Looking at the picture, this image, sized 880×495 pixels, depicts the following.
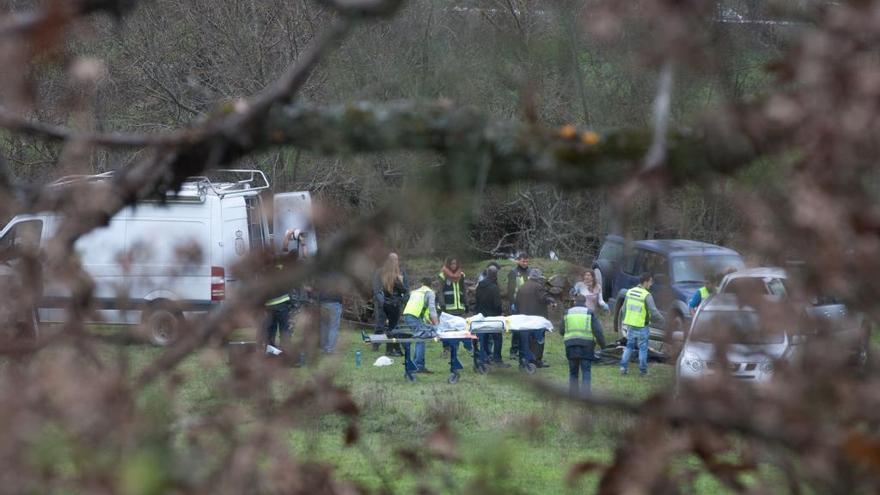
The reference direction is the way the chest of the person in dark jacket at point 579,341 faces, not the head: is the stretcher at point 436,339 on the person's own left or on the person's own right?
on the person's own left

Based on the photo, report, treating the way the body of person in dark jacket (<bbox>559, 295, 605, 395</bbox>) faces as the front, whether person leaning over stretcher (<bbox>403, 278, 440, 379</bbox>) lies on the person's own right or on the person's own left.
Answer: on the person's own left

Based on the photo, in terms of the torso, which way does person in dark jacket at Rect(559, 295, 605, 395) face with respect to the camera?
away from the camera

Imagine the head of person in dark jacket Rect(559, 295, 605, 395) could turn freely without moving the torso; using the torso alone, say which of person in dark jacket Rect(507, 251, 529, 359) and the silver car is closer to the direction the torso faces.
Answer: the person in dark jacket

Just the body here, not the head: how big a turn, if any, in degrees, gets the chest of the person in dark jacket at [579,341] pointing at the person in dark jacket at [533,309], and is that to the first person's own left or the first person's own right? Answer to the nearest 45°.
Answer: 0° — they already face them

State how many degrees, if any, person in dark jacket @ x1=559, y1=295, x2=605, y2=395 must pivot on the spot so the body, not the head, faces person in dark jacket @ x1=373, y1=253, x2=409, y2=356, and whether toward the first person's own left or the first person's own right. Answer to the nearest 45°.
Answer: approximately 45° to the first person's own left

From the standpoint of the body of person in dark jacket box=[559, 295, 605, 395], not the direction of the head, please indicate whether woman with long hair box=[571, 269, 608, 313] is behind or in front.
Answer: in front

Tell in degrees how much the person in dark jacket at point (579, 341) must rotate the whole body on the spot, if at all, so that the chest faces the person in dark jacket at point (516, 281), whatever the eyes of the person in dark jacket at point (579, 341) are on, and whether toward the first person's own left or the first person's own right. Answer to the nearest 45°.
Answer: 0° — they already face them
